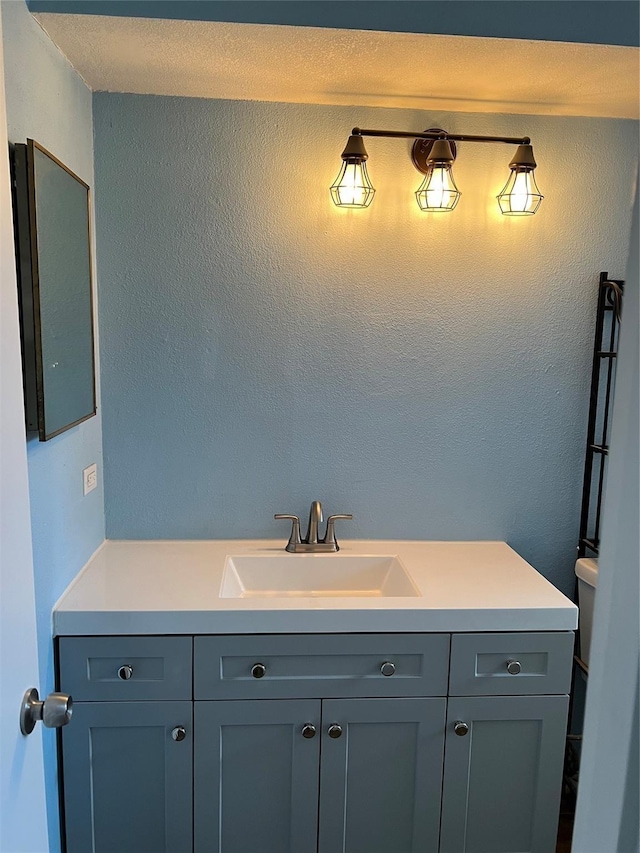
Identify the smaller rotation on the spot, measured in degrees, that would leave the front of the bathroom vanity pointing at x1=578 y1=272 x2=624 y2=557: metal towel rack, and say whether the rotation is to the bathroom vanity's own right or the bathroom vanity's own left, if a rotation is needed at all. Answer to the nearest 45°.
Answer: approximately 135° to the bathroom vanity's own left

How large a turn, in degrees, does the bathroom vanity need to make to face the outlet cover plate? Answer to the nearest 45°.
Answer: approximately 135° to its right

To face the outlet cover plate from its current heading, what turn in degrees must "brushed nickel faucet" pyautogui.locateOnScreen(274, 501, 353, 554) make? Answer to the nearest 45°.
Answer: approximately 90° to its right

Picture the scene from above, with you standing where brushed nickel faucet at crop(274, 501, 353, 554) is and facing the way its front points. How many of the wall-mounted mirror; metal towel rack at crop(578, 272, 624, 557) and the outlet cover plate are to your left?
1

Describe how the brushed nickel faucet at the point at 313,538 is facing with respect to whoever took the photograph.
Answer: facing the viewer

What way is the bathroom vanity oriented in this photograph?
toward the camera
